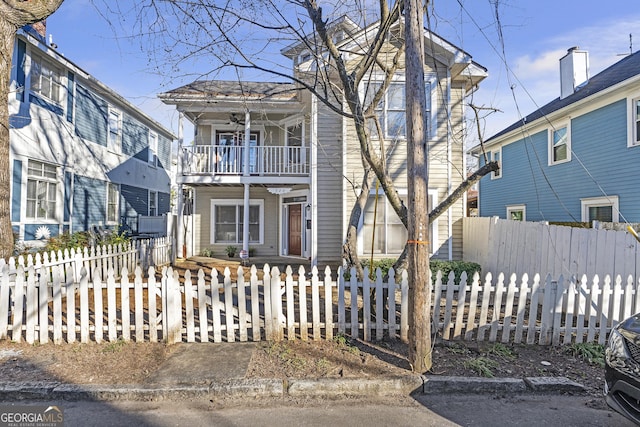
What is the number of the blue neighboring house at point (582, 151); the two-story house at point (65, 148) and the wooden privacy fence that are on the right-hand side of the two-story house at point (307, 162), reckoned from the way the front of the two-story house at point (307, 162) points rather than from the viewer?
1

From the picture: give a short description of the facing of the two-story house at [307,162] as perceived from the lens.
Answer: facing the viewer

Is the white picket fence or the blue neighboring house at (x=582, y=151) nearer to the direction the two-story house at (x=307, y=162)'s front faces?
the white picket fence

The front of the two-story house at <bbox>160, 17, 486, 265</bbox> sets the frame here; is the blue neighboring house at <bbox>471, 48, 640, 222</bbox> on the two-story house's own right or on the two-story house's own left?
on the two-story house's own left

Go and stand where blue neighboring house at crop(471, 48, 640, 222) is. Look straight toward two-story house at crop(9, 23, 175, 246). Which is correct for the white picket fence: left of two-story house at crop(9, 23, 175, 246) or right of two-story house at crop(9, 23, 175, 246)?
left

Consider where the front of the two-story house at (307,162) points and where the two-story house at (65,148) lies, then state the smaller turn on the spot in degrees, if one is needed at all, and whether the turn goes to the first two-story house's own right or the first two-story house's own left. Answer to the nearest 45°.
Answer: approximately 90° to the first two-story house's own right

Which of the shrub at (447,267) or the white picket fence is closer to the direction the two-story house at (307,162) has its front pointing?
the white picket fence

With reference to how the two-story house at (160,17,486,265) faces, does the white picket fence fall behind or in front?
in front
